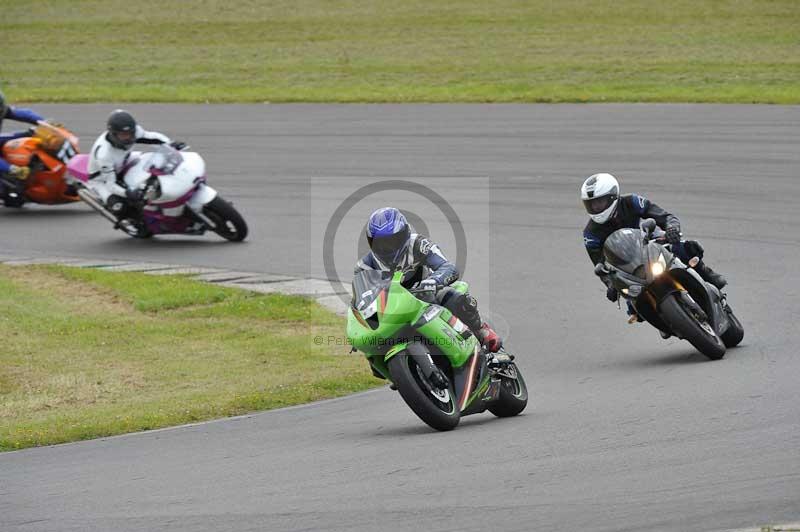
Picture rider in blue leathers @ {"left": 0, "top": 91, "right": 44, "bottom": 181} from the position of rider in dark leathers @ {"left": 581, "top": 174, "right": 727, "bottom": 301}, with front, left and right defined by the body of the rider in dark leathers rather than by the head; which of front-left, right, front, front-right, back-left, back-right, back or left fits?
right

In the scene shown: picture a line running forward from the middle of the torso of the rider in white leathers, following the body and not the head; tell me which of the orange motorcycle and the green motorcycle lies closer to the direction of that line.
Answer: the green motorcycle

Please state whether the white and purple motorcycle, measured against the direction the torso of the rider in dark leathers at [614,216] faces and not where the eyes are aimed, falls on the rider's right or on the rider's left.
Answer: on the rider's right

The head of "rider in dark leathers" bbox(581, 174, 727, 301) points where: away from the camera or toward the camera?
toward the camera

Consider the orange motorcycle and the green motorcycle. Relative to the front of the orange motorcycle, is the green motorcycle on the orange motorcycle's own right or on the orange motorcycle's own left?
on the orange motorcycle's own right

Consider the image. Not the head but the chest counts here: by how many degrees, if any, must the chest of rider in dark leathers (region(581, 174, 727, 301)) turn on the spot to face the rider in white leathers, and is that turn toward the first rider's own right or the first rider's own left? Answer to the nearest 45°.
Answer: approximately 90° to the first rider's own right

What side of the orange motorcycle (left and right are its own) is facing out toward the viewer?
right

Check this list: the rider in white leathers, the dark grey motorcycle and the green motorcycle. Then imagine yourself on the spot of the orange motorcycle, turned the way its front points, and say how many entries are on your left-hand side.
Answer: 0

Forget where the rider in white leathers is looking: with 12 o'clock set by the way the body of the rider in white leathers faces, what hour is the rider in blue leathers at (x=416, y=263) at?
The rider in blue leathers is roughly at 1 o'clock from the rider in white leathers.

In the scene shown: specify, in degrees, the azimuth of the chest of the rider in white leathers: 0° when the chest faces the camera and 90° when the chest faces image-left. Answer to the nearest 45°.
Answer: approximately 315°

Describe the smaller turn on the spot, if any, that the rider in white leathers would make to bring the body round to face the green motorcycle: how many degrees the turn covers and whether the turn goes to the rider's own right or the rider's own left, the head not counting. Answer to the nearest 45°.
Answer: approximately 45° to the rider's own right

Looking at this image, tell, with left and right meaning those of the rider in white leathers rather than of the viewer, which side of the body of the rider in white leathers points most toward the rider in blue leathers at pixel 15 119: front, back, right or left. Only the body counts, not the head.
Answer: back

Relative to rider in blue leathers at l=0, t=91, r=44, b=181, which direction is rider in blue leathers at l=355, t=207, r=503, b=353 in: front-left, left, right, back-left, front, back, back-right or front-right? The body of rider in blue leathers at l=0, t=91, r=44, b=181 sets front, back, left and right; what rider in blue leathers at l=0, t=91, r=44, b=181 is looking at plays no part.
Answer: right

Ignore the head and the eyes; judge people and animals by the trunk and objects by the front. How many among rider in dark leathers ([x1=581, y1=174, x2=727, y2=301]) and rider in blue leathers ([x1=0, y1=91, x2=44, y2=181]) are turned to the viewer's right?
1

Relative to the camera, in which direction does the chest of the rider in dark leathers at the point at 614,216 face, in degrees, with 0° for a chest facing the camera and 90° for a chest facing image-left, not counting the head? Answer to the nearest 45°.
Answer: approximately 45°

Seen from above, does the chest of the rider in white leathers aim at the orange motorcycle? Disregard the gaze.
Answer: no

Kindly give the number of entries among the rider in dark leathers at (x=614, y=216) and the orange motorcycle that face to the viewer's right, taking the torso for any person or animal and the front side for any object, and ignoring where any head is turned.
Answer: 1

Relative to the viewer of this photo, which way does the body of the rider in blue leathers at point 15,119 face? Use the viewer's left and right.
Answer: facing to the right of the viewer

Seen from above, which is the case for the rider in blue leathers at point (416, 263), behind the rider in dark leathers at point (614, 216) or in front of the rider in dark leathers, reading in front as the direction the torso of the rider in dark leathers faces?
in front
